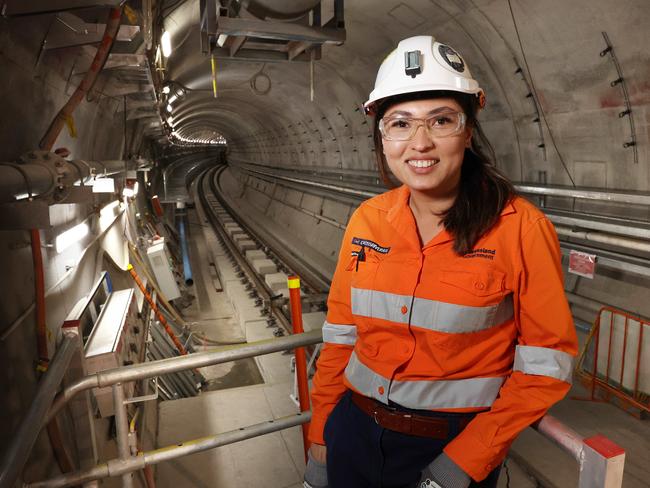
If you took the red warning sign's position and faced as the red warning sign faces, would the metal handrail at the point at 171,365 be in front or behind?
in front

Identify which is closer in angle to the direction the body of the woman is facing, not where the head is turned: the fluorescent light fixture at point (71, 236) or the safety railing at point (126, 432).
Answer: the safety railing

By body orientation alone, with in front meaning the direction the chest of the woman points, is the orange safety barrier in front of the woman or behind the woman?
behind

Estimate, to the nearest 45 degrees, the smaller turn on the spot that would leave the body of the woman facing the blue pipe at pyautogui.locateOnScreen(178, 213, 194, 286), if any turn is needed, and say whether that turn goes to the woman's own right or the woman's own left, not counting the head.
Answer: approximately 90° to the woman's own right

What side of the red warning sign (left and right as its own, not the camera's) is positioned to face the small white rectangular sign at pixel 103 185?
front

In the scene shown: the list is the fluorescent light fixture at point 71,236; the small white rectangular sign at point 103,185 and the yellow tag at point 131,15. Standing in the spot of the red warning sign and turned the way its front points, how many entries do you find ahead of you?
3

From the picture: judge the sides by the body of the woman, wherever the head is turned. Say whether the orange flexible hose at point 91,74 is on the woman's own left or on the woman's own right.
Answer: on the woman's own right

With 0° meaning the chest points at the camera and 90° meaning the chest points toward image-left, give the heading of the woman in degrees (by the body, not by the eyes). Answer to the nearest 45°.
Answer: approximately 45°

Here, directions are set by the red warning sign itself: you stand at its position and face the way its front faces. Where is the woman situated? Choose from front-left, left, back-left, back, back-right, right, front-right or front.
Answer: front-left

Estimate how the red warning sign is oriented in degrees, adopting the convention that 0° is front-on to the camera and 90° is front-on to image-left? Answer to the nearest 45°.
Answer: approximately 45°

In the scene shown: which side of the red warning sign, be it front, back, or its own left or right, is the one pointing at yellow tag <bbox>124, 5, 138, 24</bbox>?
front

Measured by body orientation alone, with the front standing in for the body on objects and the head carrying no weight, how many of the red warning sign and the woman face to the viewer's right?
0

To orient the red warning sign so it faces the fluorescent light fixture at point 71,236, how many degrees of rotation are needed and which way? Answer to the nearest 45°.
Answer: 0° — it already faces it
